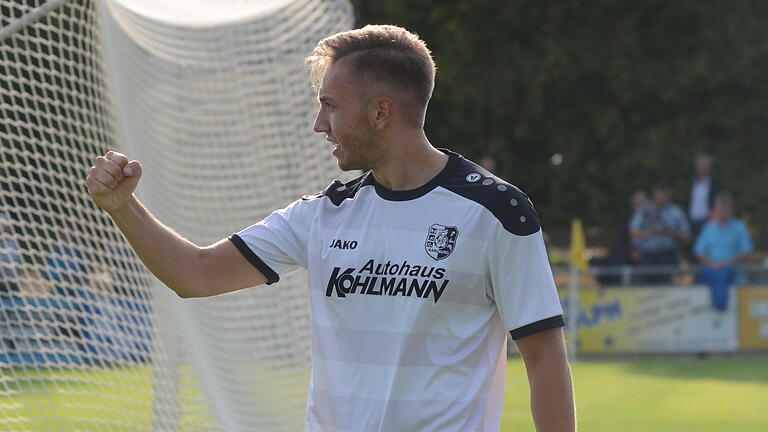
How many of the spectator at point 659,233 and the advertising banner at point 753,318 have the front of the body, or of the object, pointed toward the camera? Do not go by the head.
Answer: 2

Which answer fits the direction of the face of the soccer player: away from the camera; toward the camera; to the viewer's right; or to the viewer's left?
to the viewer's left

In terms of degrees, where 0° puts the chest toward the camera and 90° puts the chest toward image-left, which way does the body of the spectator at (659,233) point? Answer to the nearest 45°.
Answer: approximately 0°

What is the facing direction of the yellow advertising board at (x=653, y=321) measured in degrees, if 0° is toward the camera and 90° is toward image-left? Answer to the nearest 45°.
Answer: approximately 0°
